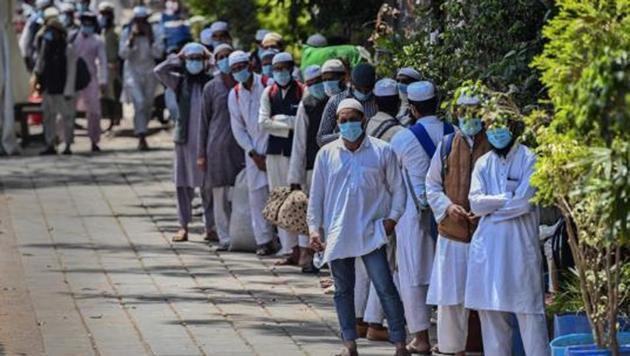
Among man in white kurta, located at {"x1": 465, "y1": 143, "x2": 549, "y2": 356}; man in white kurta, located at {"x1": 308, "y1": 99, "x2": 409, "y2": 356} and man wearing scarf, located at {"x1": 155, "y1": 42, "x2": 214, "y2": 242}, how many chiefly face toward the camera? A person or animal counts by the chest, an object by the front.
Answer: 3

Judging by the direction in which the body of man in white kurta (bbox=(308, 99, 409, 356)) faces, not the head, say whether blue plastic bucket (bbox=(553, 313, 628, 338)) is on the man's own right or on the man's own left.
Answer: on the man's own left

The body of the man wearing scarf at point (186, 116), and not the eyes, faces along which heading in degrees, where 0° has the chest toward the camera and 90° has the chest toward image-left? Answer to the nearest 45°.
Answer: approximately 0°

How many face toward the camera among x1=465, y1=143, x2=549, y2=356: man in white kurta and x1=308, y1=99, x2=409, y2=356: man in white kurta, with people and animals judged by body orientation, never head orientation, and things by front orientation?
2

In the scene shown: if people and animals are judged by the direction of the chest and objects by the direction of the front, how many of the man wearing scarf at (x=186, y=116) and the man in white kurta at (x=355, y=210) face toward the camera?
2

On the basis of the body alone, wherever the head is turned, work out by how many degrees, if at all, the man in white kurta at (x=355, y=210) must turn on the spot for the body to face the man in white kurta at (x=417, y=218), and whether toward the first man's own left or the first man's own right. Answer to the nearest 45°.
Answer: approximately 135° to the first man's own left

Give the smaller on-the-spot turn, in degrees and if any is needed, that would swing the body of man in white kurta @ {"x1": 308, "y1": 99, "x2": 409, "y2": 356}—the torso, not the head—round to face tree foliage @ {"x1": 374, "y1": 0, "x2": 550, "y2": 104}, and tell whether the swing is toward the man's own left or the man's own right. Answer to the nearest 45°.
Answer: approximately 135° to the man's own left
